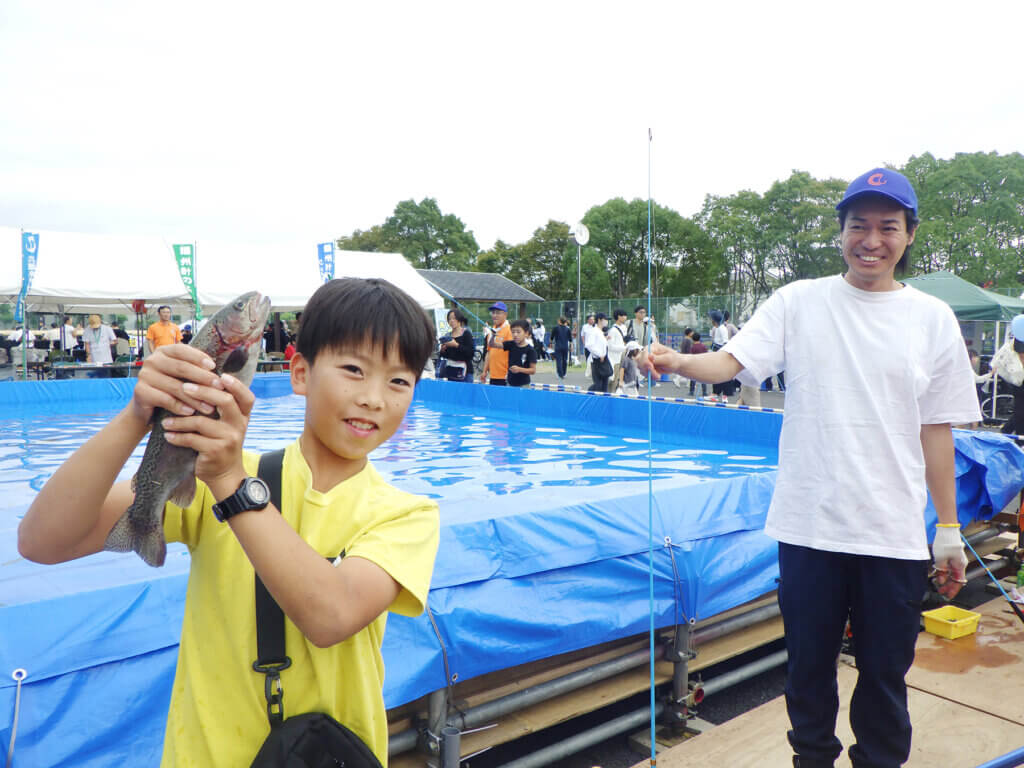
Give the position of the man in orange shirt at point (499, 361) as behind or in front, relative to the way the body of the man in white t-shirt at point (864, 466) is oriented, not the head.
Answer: behind

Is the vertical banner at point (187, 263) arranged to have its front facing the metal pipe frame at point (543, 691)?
yes

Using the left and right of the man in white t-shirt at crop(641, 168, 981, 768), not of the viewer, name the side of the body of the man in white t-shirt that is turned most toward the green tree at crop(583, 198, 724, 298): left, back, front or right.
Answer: back

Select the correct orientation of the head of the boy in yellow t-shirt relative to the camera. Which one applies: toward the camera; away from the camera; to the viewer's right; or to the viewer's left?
toward the camera

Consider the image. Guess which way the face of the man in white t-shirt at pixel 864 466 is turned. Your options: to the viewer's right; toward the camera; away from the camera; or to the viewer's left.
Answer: toward the camera

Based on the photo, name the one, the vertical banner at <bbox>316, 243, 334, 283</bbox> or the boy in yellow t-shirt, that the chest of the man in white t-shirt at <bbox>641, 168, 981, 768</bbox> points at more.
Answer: the boy in yellow t-shirt

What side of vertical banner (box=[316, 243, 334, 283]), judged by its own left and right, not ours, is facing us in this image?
front

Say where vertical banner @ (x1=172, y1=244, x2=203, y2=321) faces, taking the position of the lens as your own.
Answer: facing the viewer

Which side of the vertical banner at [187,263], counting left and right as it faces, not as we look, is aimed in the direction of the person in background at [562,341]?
left

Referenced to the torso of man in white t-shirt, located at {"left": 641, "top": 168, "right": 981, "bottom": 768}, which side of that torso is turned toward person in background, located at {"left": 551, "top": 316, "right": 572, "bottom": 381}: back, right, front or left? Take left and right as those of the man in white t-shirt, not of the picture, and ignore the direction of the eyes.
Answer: back

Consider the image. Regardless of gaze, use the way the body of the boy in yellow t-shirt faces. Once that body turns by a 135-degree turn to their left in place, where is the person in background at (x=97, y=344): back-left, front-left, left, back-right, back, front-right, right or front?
front-left

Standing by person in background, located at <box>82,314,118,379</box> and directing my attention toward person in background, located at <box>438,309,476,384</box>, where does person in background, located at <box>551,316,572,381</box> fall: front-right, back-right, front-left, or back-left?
front-left
